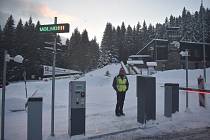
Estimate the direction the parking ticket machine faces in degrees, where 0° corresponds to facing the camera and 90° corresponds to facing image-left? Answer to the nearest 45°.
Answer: approximately 0°
